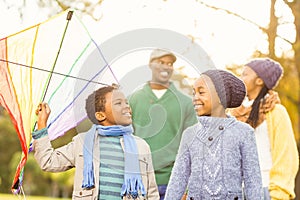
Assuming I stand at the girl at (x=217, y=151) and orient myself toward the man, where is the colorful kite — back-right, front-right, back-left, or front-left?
front-left

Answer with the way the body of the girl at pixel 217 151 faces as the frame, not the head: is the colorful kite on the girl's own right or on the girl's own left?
on the girl's own right

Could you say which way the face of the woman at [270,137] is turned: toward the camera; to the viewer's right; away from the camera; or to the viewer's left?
to the viewer's left

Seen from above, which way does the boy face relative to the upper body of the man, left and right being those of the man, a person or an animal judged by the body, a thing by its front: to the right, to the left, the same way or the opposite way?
the same way

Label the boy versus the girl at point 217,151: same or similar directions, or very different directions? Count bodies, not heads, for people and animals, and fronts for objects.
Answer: same or similar directions

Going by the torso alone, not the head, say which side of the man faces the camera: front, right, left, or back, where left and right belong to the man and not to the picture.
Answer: front

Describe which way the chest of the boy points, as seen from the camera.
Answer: toward the camera

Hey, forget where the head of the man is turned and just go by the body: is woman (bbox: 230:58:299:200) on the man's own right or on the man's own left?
on the man's own left

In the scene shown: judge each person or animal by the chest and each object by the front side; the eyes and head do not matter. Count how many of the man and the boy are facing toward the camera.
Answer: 2

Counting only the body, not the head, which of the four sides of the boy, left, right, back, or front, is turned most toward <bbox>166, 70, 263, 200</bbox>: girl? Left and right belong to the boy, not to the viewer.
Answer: left

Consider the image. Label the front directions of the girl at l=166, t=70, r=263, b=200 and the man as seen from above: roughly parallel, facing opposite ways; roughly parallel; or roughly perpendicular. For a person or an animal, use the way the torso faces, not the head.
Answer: roughly parallel
